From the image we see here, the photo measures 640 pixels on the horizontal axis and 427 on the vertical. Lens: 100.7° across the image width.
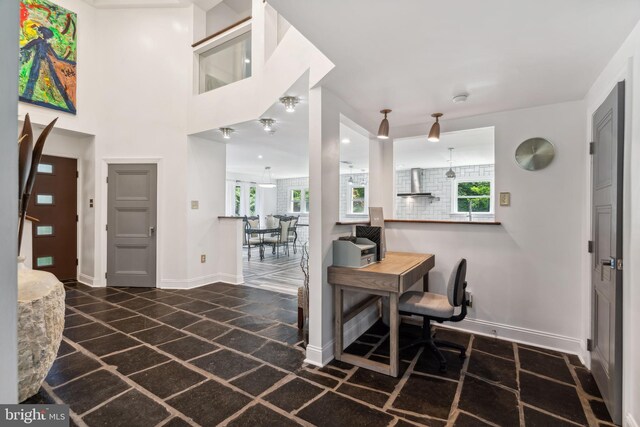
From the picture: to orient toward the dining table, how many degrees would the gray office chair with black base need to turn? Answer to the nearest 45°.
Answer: approximately 45° to its right

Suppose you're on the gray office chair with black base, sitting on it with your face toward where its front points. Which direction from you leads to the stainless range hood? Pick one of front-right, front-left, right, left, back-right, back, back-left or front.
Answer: right

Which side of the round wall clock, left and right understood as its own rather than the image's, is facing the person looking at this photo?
front

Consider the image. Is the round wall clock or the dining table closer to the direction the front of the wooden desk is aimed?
the round wall clock

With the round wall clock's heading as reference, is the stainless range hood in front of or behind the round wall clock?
behind

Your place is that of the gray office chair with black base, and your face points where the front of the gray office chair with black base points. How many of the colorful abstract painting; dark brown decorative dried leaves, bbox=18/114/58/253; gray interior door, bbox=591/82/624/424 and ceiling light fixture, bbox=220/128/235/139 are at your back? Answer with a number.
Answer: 1

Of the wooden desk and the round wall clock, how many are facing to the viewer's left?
0

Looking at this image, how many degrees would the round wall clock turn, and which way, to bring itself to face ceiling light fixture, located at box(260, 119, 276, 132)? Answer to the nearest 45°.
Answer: approximately 90° to its right

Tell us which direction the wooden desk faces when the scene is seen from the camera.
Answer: facing the viewer and to the right of the viewer

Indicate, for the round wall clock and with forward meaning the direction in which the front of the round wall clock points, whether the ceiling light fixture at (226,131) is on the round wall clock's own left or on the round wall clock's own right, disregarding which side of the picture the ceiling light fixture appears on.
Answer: on the round wall clock's own right

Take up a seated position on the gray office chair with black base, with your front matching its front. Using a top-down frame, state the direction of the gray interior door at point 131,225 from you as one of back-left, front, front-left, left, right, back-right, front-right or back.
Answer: front

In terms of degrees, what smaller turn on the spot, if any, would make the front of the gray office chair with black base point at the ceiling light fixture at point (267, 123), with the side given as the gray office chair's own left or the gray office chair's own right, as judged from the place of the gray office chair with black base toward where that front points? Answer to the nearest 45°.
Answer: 0° — it already faces it

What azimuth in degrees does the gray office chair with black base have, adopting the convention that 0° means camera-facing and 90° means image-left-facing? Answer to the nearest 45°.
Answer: approximately 90°

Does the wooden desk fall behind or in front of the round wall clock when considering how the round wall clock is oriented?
in front

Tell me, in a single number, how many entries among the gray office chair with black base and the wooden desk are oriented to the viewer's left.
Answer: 1

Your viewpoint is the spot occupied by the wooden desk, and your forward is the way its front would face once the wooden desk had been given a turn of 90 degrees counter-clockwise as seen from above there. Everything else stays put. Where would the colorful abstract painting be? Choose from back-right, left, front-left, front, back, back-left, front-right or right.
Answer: back-left
